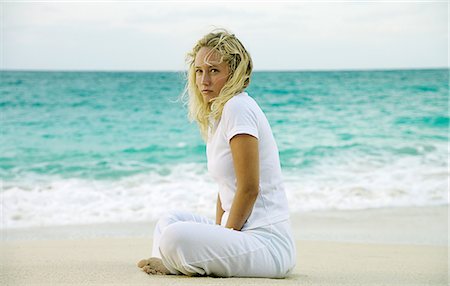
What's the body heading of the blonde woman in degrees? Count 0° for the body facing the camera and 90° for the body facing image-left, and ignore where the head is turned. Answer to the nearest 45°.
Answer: approximately 90°
